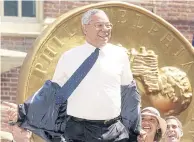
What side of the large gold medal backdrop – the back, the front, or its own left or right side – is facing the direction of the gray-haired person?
front

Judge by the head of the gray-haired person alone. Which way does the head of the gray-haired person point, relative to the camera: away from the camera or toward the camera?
toward the camera

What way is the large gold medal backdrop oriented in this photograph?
toward the camera
